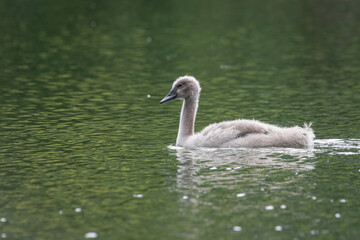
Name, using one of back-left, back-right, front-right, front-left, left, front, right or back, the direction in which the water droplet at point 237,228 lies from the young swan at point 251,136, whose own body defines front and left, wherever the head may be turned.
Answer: left

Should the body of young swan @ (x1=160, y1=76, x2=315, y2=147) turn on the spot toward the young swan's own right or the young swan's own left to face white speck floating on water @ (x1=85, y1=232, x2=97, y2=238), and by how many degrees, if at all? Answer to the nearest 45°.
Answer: approximately 45° to the young swan's own left

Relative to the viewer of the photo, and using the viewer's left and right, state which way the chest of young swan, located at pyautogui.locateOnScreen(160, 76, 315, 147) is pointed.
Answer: facing to the left of the viewer
